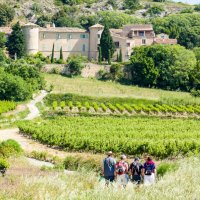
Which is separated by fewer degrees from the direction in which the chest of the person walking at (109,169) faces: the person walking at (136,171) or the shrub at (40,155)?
the shrub

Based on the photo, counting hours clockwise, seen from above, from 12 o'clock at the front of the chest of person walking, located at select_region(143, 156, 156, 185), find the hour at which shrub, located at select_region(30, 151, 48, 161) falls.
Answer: The shrub is roughly at 11 o'clock from the person walking.

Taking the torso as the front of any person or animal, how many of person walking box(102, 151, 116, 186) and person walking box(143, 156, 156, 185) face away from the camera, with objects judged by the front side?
2

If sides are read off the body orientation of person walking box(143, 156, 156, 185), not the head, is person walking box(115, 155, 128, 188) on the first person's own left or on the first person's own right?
on the first person's own left

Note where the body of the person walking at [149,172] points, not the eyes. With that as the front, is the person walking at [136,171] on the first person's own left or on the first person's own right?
on the first person's own left

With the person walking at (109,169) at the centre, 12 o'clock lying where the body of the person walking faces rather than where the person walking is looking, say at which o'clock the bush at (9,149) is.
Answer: The bush is roughly at 11 o'clock from the person walking.

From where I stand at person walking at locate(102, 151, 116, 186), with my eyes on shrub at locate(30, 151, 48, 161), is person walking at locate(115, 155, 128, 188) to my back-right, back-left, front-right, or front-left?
back-right

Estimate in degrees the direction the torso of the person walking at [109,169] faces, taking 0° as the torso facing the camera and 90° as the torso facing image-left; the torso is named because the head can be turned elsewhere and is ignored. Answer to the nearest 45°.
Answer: approximately 180°

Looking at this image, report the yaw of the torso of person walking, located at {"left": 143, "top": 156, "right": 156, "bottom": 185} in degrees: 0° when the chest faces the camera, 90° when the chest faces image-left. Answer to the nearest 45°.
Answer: approximately 180°
